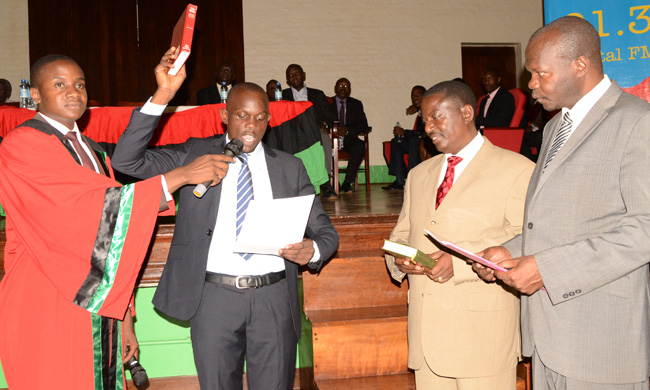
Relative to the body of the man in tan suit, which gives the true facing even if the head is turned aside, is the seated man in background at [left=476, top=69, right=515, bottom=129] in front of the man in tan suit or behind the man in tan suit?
behind

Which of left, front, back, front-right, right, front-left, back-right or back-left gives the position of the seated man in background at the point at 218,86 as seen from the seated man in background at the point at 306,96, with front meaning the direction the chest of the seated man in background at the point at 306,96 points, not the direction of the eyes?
right

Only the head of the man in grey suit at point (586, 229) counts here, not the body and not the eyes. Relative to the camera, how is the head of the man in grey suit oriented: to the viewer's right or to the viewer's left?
to the viewer's left

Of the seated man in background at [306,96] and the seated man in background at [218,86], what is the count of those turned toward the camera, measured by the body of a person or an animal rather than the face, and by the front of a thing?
2

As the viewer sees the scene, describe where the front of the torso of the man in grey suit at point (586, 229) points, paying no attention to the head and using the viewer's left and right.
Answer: facing to the left of the viewer

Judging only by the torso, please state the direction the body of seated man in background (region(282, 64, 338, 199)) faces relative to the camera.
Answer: toward the camera

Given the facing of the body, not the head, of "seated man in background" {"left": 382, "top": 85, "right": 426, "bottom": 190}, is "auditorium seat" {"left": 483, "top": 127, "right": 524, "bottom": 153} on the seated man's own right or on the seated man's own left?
on the seated man's own left

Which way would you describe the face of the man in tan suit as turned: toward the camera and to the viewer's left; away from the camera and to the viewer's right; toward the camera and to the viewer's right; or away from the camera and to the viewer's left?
toward the camera and to the viewer's left

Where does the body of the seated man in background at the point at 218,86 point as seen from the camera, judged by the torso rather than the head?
toward the camera

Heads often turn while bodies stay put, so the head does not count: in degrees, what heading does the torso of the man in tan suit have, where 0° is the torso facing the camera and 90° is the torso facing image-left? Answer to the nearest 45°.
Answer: approximately 45°

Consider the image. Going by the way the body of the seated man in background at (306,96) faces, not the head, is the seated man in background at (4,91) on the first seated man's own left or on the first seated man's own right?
on the first seated man's own right
